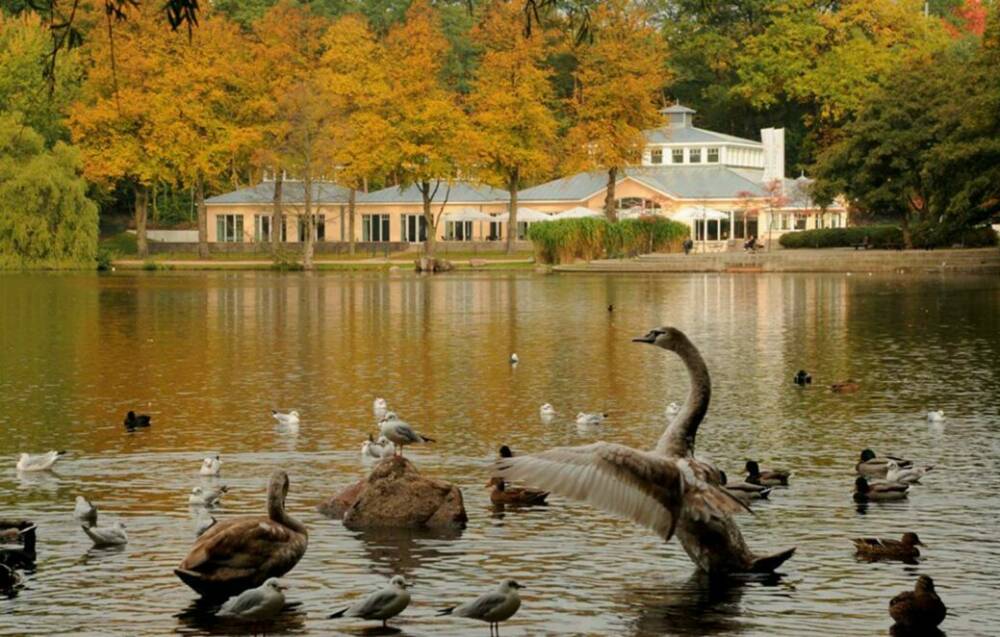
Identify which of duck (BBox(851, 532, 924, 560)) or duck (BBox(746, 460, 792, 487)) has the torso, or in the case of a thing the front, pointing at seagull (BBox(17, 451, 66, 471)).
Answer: duck (BBox(746, 460, 792, 487))

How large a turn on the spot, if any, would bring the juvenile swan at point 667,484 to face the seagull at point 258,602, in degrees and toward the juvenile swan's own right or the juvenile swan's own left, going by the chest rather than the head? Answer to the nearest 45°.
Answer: approximately 45° to the juvenile swan's own left

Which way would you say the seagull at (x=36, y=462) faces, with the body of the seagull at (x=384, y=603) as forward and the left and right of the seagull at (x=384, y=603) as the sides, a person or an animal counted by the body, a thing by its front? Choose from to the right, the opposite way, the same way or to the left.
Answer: the opposite way

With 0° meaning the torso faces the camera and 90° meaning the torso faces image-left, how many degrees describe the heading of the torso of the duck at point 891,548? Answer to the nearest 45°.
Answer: approximately 270°

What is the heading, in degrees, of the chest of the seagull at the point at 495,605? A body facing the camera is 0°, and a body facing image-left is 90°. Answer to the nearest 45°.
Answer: approximately 270°

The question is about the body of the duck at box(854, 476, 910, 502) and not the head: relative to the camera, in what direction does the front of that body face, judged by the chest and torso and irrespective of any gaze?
to the viewer's left

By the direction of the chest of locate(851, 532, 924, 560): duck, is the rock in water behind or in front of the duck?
behind

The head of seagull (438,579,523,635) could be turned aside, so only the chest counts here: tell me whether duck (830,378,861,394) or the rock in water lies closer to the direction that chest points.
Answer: the duck

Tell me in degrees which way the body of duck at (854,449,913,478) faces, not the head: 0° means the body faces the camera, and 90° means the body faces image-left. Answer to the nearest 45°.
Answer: approximately 90°

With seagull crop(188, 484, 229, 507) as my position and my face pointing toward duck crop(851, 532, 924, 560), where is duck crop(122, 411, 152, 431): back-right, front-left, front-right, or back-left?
back-left

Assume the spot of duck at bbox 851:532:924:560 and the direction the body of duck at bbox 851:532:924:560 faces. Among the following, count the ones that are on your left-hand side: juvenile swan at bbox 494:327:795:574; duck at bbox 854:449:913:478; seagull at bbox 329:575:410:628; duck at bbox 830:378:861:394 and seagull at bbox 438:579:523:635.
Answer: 2

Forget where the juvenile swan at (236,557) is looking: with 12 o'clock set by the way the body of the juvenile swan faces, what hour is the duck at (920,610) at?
The duck is roughly at 2 o'clock from the juvenile swan.

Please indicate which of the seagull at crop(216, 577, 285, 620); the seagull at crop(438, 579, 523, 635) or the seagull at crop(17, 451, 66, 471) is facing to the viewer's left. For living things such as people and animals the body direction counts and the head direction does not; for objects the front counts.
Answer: the seagull at crop(17, 451, 66, 471)
